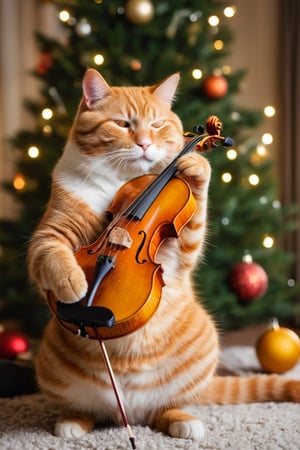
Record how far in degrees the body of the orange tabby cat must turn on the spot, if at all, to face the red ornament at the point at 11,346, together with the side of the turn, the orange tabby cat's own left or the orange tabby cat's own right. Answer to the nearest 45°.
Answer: approximately 135° to the orange tabby cat's own right

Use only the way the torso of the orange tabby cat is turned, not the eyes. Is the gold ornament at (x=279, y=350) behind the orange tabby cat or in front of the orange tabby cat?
behind

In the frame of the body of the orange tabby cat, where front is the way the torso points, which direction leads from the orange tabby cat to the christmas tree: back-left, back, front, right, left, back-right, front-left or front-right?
back

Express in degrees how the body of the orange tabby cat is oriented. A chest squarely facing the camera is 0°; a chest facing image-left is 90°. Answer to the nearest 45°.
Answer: approximately 0°

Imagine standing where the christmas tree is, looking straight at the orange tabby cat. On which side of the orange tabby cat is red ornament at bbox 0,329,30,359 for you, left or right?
right
